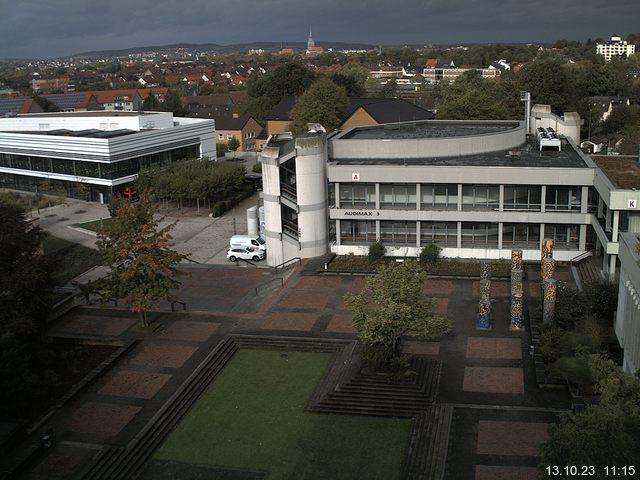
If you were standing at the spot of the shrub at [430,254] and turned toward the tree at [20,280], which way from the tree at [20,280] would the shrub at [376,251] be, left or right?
right

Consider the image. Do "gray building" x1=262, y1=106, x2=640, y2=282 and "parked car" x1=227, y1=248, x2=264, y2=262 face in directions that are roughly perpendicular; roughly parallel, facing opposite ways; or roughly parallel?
roughly perpendicular

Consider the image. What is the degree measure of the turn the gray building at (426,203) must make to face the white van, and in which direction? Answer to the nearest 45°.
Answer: approximately 90° to its right

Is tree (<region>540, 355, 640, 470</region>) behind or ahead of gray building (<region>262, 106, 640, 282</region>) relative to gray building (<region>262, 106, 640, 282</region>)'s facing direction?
ahead

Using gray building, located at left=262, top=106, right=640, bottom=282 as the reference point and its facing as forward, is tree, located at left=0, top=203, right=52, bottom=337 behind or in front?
in front

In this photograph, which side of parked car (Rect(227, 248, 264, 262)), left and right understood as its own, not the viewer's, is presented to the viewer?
right

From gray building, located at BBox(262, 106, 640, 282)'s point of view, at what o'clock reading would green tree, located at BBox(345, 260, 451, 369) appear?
The green tree is roughly at 12 o'clock from the gray building.

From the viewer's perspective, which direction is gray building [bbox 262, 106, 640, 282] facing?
toward the camera

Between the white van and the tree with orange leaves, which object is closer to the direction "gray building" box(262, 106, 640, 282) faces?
the tree with orange leaves
